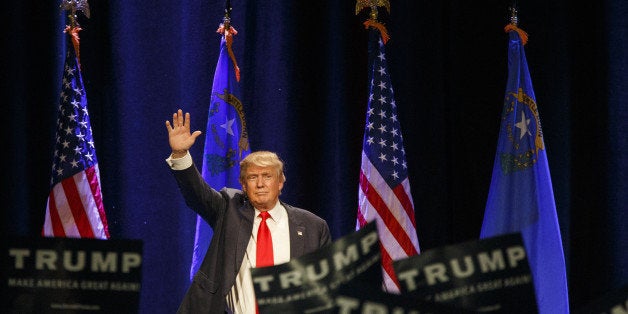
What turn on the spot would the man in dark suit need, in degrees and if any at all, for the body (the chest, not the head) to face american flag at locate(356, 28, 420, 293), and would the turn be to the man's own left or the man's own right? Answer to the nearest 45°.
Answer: approximately 135° to the man's own left

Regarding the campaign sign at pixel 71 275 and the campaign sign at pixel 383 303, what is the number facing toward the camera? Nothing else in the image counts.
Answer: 2

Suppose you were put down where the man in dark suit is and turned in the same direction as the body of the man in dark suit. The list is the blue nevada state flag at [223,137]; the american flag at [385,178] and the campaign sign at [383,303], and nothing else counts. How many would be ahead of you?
1

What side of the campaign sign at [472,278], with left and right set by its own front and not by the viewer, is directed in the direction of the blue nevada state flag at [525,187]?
back

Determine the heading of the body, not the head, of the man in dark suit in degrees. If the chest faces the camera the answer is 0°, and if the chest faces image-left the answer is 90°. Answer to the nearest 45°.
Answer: approximately 0°

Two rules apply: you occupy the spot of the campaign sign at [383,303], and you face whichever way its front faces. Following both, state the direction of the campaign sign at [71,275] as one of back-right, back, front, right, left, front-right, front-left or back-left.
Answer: right

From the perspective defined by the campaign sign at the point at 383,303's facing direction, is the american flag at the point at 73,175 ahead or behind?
behind

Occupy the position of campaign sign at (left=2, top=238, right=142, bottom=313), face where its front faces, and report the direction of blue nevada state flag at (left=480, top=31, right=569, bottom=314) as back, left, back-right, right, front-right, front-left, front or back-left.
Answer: back-left

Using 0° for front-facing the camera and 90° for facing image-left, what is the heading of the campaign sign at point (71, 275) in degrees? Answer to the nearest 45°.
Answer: approximately 0°

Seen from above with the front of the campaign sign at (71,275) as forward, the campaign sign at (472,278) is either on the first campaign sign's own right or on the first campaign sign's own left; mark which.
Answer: on the first campaign sign's own left

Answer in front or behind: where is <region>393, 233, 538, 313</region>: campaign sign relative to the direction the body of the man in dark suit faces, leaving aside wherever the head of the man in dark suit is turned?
in front
